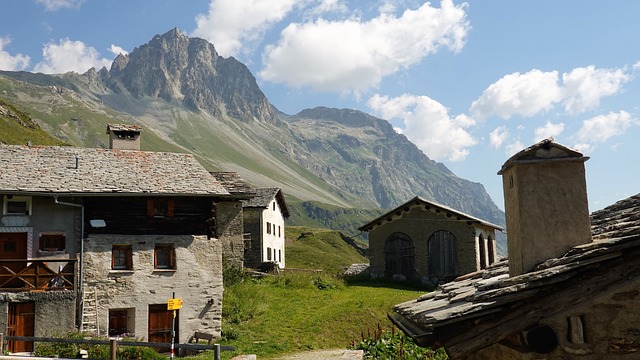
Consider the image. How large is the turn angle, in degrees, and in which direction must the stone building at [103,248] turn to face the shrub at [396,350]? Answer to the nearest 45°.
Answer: approximately 45° to its left

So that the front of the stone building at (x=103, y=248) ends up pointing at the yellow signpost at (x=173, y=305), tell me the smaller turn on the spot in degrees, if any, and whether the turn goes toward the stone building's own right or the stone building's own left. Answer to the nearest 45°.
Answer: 0° — it already faces it

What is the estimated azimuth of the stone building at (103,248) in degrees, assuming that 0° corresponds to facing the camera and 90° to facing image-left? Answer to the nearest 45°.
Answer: approximately 0°

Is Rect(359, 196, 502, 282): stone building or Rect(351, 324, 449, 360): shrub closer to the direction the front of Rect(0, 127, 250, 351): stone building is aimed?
the shrub
